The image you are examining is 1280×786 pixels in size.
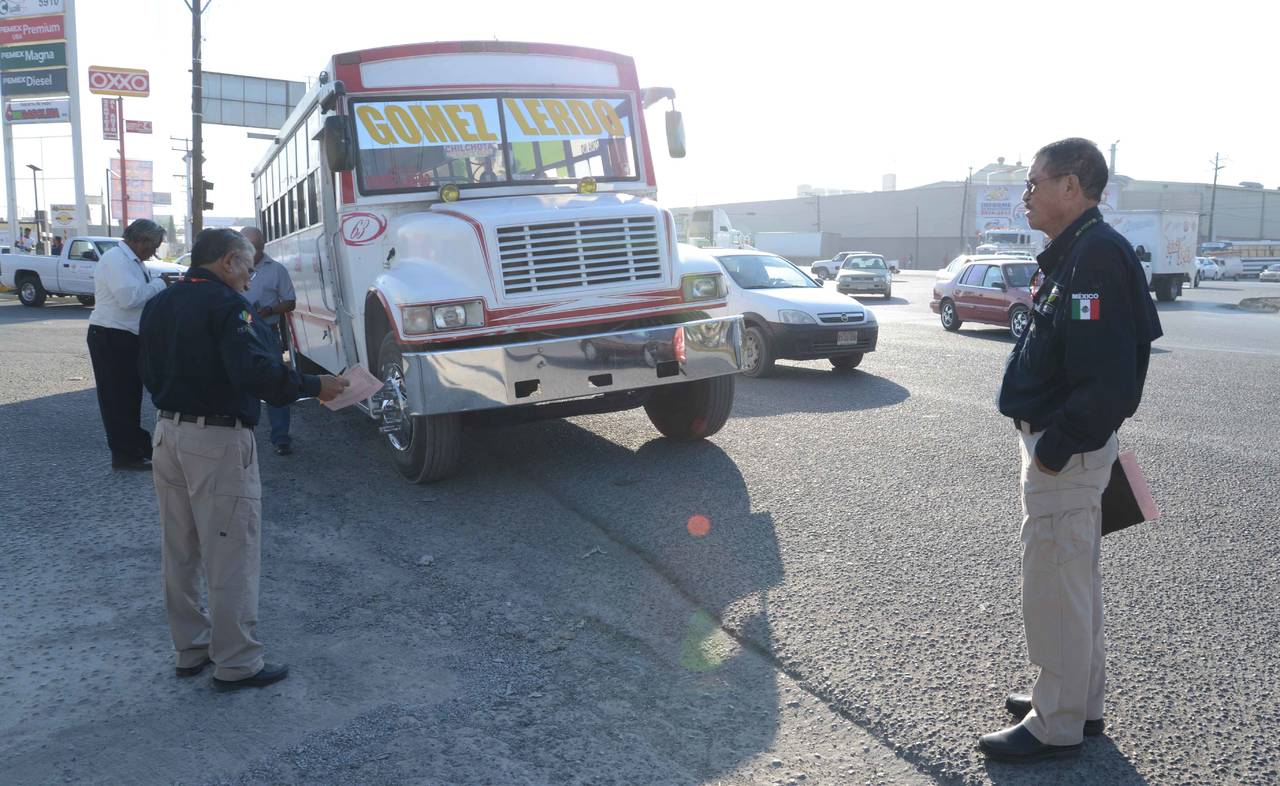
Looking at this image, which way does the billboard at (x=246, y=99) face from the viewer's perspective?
away from the camera

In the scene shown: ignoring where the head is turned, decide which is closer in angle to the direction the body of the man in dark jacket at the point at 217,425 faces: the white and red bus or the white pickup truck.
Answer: the white and red bus

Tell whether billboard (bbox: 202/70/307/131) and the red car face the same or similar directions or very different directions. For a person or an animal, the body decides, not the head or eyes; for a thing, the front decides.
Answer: very different directions

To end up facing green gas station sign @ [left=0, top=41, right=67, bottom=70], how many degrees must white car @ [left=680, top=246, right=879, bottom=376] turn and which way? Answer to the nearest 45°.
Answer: approximately 180°

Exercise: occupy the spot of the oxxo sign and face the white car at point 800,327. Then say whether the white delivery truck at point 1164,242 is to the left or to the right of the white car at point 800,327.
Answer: left

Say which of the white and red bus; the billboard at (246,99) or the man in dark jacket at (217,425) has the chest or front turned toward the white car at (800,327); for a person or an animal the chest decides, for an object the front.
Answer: the man in dark jacket

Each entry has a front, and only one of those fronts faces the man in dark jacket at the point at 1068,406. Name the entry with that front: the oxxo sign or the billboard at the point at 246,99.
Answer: the oxxo sign

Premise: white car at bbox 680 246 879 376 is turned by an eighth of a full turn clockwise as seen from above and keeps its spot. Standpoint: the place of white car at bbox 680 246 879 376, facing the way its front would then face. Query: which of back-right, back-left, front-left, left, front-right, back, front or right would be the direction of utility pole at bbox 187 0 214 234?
back-right

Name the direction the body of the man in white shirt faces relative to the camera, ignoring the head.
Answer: to the viewer's right

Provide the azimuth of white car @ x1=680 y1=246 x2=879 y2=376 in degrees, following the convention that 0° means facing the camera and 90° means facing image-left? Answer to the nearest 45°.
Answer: approximately 315°
